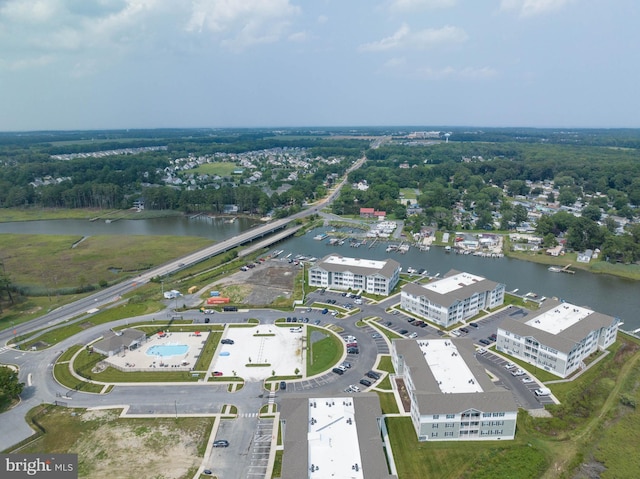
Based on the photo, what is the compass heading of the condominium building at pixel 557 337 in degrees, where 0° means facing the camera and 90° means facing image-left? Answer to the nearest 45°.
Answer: approximately 45°

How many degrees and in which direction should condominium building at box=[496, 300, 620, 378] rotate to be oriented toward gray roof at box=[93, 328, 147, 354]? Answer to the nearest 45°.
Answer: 0° — it already faces it

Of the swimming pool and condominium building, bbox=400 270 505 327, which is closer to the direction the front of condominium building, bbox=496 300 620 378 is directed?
the swimming pool

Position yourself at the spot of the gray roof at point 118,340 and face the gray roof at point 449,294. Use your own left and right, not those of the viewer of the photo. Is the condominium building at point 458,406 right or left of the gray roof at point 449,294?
right

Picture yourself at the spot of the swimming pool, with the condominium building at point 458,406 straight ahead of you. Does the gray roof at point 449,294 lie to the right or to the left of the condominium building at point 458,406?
left

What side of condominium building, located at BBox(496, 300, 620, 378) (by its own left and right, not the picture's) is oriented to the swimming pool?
front

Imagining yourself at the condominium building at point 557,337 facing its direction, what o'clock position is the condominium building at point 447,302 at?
the condominium building at point 447,302 is roughly at 2 o'clock from the condominium building at point 557,337.

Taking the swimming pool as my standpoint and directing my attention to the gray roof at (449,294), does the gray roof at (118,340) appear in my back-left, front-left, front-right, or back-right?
back-left

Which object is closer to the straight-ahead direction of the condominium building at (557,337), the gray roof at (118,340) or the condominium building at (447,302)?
the gray roof

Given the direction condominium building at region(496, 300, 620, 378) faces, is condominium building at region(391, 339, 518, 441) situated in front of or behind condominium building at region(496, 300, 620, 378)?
in front
